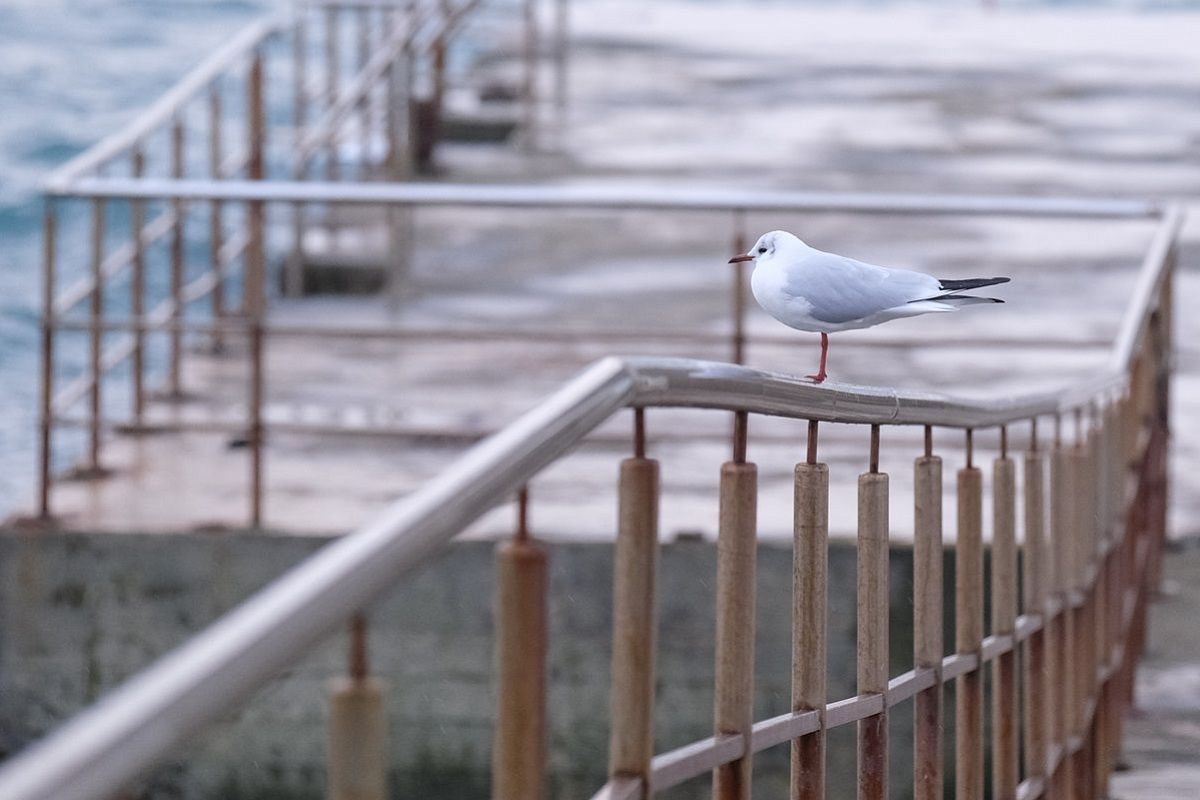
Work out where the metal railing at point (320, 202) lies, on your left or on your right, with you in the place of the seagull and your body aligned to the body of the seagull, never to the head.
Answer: on your right

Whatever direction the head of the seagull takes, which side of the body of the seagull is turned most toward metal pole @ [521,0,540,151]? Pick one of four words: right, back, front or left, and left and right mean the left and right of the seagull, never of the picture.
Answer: right

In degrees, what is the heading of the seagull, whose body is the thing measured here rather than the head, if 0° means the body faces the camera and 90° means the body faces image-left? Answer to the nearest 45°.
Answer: approximately 90°
